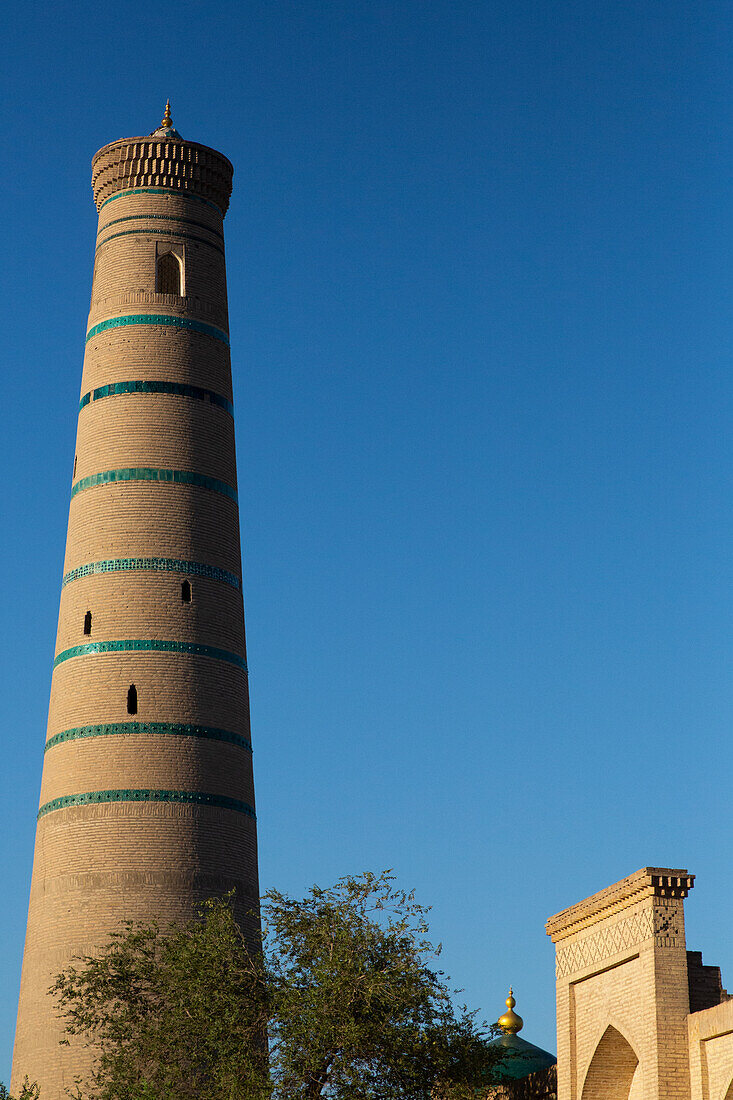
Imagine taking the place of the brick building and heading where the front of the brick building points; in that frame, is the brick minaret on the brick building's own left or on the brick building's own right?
on the brick building's own right

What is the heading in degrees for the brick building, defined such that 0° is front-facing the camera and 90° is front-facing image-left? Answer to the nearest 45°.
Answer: approximately 45°

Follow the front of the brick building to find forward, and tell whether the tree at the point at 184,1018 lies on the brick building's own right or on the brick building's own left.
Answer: on the brick building's own right

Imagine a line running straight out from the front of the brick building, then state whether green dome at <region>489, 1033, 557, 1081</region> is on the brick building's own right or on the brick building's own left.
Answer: on the brick building's own right

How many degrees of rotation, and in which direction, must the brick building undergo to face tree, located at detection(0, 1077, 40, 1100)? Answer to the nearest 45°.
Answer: approximately 90° to its right
